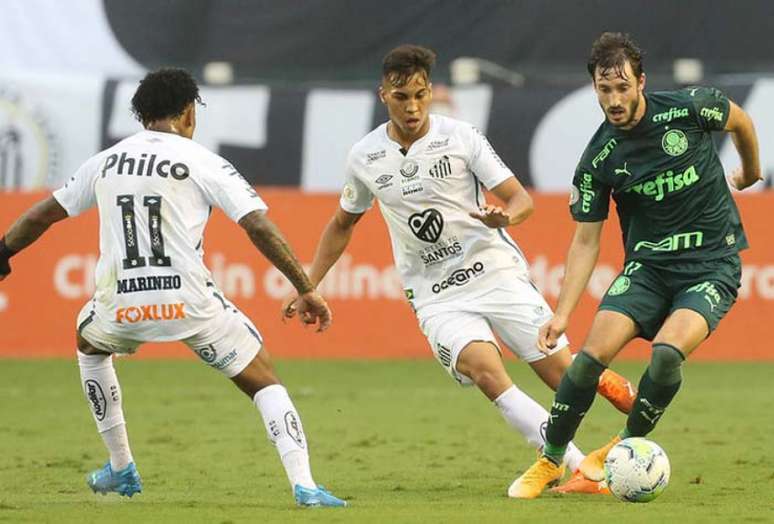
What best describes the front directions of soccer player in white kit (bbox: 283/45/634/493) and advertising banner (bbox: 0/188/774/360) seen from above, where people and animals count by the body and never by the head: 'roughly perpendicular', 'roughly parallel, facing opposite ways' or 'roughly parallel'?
roughly parallel

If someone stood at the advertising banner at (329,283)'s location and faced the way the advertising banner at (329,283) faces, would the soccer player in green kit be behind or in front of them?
in front

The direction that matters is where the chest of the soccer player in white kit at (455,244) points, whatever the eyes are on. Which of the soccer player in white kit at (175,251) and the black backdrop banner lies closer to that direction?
the soccer player in white kit

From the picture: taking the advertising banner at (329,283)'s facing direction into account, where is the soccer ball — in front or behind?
in front

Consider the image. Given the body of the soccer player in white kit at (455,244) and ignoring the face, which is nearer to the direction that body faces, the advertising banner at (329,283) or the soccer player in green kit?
the soccer player in green kit

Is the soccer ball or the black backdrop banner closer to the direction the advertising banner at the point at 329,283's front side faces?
the soccer ball

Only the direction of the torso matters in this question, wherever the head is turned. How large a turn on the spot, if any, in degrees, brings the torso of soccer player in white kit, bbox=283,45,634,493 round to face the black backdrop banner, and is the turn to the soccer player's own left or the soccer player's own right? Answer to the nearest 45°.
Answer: approximately 180°

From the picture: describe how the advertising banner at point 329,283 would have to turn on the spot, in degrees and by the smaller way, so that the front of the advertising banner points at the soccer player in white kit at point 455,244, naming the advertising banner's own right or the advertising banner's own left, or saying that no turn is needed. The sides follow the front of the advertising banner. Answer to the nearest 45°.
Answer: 0° — it already faces them

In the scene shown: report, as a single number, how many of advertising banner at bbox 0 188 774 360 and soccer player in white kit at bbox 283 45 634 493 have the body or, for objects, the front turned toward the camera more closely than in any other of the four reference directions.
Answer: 2

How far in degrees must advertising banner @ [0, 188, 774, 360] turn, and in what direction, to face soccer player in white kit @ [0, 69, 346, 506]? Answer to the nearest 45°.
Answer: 0° — it already faces them

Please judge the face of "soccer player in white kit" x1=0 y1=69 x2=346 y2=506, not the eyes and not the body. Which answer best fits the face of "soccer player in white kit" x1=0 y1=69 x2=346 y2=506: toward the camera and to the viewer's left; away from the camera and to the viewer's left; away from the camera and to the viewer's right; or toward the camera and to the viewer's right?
away from the camera and to the viewer's right

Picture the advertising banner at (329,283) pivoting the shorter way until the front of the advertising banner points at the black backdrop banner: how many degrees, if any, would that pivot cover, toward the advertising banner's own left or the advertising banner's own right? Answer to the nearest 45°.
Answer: approximately 180°

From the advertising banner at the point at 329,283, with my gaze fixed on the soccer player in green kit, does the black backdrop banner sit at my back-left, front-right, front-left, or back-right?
back-left

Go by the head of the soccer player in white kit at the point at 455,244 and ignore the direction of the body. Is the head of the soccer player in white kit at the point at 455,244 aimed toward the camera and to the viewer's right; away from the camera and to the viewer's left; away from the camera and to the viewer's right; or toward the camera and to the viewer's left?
toward the camera and to the viewer's right

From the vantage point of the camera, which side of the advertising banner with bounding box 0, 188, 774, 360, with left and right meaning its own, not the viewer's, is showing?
front

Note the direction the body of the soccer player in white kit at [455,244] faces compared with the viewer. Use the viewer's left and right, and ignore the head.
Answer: facing the viewer
